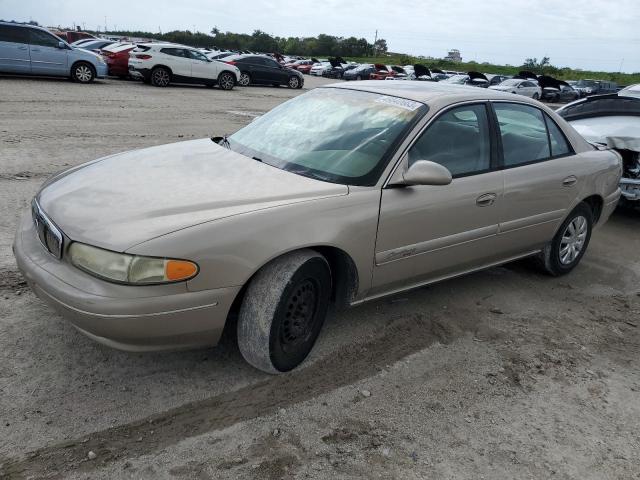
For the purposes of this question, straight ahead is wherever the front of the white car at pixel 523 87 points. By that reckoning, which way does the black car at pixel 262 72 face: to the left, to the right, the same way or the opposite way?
the opposite way

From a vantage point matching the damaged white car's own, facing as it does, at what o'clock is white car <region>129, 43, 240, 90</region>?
The white car is roughly at 4 o'clock from the damaged white car.

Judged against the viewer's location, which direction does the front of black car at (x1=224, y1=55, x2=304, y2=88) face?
facing to the right of the viewer

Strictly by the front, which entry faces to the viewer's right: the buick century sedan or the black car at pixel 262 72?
the black car

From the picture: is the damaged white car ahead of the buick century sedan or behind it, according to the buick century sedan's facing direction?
behind

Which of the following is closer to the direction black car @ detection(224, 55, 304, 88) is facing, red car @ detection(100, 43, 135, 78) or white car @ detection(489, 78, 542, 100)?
the white car

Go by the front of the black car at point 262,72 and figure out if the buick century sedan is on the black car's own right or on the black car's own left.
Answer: on the black car's own right

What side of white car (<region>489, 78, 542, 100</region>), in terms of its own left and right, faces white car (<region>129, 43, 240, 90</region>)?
front

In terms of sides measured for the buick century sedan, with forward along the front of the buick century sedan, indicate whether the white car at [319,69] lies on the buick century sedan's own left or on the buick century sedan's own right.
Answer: on the buick century sedan's own right

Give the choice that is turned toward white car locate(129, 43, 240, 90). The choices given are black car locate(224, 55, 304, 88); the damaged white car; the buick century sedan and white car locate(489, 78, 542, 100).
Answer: white car locate(489, 78, 542, 100)

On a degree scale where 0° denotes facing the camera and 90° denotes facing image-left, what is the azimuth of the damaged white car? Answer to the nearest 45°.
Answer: approximately 0°

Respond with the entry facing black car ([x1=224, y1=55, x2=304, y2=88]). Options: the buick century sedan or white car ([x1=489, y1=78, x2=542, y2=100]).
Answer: the white car

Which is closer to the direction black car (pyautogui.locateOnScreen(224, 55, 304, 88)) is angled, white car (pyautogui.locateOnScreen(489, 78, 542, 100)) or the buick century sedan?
the white car
